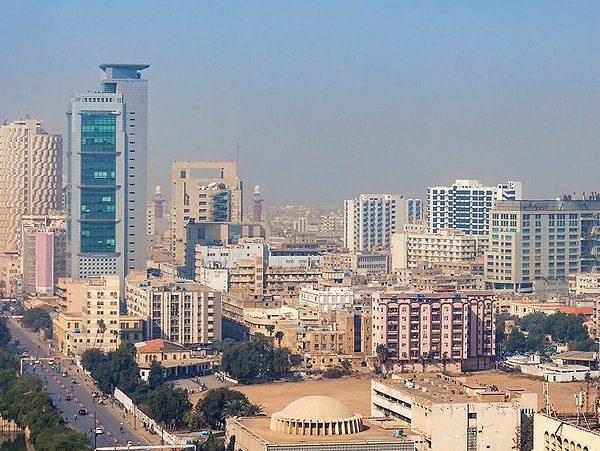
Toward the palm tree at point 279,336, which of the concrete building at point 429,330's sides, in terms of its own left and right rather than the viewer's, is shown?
right

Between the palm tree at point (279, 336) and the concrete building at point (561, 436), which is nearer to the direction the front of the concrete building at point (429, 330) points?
the concrete building

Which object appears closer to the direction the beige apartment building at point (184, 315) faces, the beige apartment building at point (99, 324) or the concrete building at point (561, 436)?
the concrete building

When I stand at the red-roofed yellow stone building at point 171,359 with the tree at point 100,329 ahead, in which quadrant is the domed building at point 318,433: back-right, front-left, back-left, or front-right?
back-left

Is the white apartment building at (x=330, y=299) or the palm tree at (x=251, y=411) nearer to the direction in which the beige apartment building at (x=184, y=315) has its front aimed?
the palm tree

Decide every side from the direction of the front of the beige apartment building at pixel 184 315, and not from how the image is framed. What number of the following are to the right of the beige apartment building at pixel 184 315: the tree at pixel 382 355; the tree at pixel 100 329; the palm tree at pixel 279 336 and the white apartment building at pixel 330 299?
1

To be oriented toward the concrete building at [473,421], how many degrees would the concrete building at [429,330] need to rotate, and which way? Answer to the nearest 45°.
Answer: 0° — it already faces it

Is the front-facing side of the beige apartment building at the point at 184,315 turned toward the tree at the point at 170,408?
yes

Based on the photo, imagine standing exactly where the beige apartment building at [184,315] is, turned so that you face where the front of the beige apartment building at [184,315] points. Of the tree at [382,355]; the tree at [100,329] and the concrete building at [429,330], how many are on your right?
1

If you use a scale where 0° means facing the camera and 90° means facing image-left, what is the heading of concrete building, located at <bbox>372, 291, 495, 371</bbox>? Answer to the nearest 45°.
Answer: approximately 0°

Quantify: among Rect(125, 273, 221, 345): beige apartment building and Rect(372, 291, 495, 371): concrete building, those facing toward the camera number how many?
2

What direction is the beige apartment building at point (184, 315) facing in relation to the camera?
toward the camera
